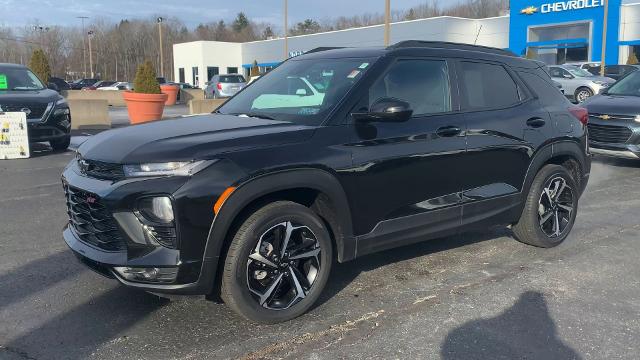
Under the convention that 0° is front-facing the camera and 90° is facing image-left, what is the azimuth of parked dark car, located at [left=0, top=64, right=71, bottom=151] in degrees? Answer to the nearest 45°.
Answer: approximately 315°

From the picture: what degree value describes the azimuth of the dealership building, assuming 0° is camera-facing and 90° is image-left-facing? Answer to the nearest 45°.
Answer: approximately 45°

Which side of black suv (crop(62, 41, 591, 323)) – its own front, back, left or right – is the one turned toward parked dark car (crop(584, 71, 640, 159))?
back

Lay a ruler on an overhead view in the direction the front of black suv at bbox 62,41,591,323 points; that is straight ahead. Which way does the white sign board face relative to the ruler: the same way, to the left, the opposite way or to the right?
to the left

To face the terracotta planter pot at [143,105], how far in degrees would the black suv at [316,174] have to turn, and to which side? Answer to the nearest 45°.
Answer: approximately 135° to its right

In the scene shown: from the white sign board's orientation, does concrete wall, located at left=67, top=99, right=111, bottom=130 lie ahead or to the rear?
to the rear

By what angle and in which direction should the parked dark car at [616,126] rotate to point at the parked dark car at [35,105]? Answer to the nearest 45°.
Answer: approximately 45° to its right

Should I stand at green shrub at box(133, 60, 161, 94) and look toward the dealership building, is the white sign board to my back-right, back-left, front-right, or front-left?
back-right

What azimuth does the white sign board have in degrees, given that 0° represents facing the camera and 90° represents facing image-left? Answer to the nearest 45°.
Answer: approximately 0°

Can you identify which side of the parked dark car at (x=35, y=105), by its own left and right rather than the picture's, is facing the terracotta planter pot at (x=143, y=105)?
left

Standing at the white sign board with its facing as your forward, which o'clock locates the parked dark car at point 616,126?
The parked dark car is roughly at 10 o'clock from the white sign board.
